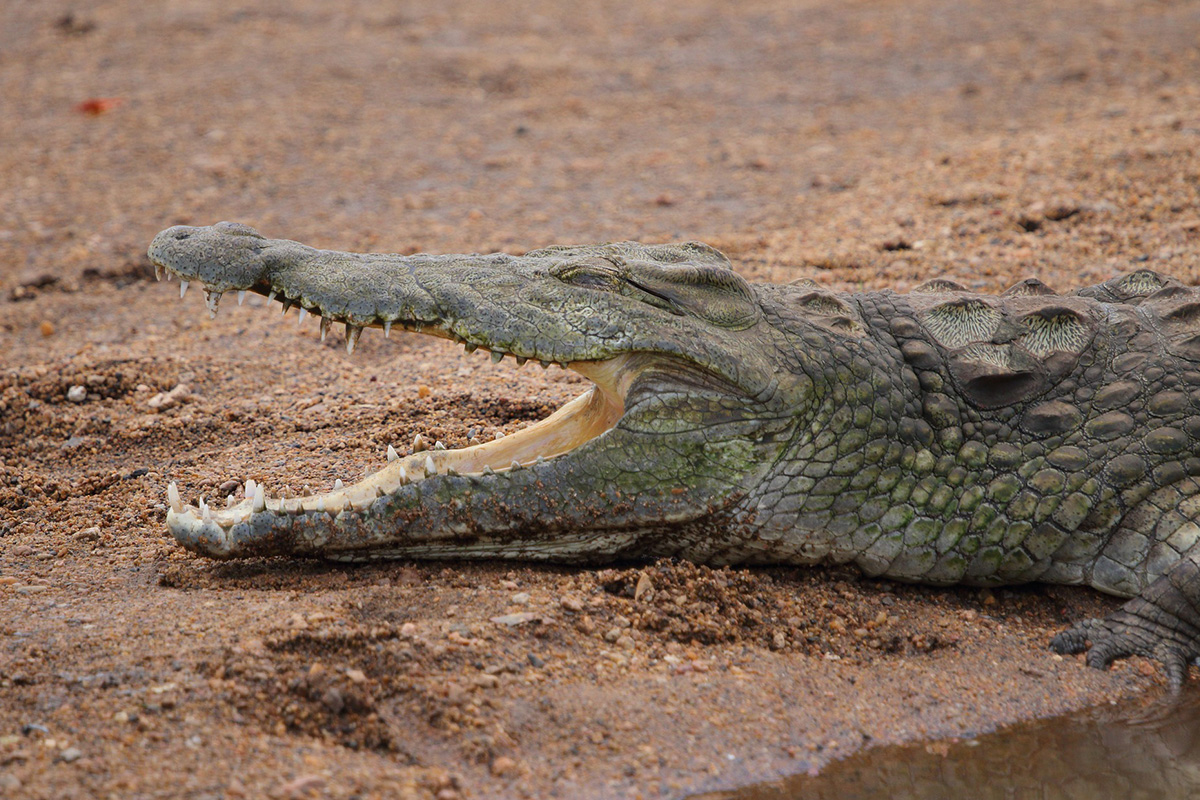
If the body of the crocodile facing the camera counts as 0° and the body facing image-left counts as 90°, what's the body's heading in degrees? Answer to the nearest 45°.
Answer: approximately 90°

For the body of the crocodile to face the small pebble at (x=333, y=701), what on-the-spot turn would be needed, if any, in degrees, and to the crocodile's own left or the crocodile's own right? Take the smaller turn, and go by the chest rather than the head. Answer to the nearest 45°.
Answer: approximately 45° to the crocodile's own left

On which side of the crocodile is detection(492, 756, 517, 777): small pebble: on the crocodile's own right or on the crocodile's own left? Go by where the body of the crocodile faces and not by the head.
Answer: on the crocodile's own left
